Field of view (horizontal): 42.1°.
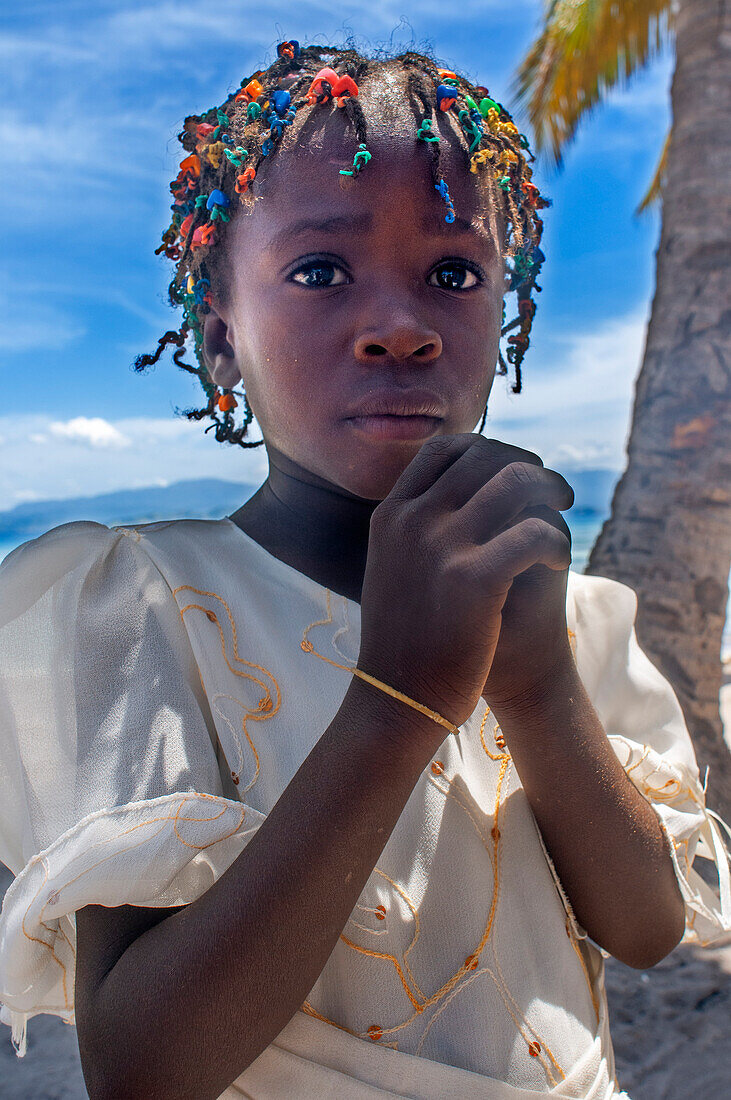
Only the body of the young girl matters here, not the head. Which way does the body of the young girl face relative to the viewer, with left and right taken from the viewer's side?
facing the viewer and to the right of the viewer
